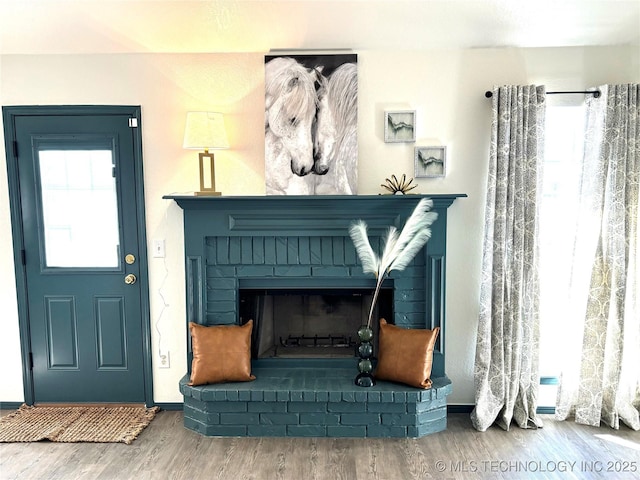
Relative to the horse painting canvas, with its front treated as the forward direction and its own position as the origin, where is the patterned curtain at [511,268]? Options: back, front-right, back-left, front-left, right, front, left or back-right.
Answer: left

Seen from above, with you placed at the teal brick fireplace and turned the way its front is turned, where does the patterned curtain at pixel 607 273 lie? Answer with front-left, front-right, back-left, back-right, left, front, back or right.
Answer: left

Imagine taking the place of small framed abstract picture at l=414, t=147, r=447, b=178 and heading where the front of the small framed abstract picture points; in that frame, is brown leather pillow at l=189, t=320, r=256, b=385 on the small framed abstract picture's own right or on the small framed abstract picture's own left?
on the small framed abstract picture's own right

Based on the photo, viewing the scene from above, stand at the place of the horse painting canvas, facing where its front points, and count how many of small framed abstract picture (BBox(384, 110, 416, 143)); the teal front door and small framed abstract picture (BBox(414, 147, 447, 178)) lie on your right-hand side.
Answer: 1

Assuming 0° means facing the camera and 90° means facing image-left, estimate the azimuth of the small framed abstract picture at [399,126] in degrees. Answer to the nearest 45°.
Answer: approximately 0°

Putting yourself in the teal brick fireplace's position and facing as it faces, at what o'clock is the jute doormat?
The jute doormat is roughly at 3 o'clock from the teal brick fireplace.

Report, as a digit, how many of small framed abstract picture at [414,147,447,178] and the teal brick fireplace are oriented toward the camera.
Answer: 2

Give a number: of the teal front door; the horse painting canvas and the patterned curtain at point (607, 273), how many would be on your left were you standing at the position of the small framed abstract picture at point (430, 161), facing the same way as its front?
1

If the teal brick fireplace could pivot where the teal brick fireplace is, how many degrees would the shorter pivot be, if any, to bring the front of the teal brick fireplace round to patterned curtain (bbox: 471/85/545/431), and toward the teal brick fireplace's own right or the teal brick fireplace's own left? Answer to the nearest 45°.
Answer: approximately 90° to the teal brick fireplace's own left

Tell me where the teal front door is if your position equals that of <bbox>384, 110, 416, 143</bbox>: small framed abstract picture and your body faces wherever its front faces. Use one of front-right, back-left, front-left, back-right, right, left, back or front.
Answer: right
